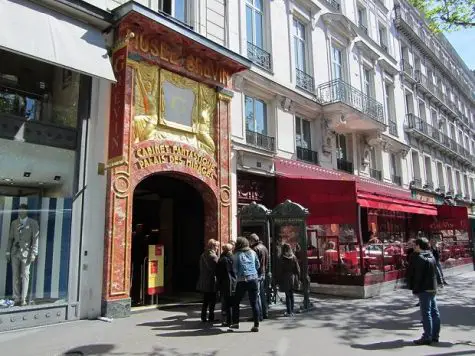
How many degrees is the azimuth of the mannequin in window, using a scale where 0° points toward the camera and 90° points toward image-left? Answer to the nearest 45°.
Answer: approximately 0°

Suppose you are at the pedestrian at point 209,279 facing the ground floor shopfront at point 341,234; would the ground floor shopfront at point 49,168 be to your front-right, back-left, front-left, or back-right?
back-left

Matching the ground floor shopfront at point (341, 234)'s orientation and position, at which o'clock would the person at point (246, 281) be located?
The person is roughly at 2 o'clock from the ground floor shopfront.

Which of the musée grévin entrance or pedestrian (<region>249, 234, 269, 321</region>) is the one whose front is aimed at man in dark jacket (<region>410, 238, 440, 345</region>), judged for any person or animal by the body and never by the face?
the musée grévin entrance

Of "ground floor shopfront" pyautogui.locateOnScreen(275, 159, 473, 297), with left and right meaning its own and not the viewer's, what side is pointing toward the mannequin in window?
right

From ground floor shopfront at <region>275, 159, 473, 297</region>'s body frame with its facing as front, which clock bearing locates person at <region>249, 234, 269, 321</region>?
The person is roughly at 2 o'clock from the ground floor shopfront.

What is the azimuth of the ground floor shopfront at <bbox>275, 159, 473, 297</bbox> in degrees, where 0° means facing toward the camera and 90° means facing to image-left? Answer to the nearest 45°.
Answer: approximately 315°

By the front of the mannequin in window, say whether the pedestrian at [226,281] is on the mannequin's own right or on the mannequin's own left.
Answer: on the mannequin's own left
